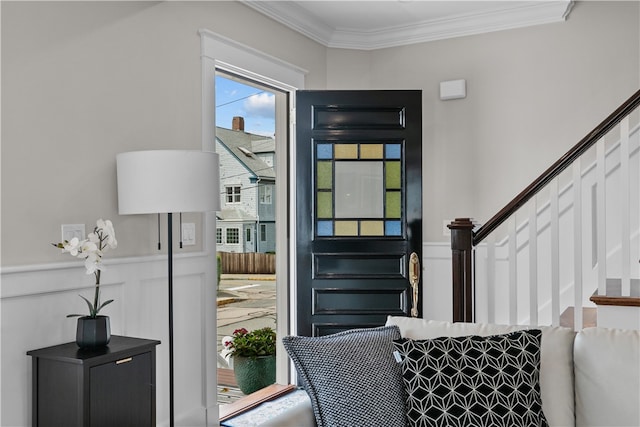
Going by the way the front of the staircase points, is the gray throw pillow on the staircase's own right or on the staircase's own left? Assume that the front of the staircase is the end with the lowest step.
on the staircase's own left

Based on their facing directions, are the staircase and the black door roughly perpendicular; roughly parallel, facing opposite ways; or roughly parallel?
roughly perpendicular

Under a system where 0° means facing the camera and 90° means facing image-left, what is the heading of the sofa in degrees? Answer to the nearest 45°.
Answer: approximately 0°

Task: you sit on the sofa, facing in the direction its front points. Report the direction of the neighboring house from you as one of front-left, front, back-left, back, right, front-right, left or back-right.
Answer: back-right

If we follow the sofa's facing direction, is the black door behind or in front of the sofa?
behind

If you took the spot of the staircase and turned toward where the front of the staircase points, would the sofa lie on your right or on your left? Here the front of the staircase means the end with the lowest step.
on your left

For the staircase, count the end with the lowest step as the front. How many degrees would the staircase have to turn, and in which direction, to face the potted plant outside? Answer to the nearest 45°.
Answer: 0° — it already faces it

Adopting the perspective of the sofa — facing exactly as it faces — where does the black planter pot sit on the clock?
The black planter pot is roughly at 3 o'clock from the sofa.

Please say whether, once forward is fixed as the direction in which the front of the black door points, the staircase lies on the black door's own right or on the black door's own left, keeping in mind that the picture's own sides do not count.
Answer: on the black door's own left

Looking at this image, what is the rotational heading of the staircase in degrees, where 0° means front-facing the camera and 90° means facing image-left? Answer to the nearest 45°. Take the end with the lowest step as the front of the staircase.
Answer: approximately 90°
